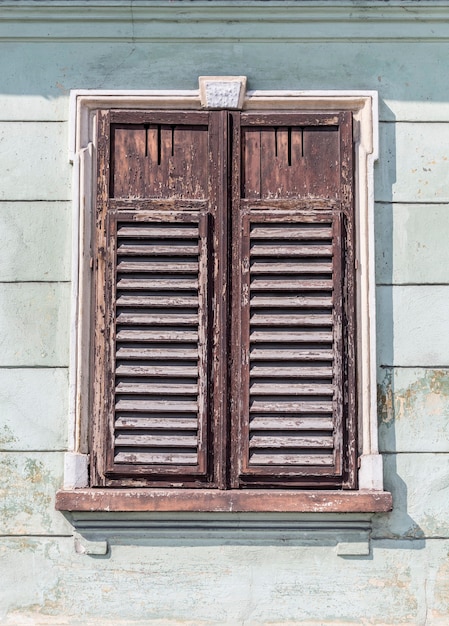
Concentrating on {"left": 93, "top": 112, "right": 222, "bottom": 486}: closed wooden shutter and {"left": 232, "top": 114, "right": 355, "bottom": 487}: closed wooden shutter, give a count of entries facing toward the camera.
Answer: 2

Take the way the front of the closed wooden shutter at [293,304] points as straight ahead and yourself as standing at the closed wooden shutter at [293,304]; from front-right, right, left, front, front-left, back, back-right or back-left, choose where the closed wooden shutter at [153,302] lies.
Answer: right

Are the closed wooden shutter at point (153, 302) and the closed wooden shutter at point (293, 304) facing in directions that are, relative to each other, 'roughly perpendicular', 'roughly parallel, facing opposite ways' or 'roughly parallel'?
roughly parallel

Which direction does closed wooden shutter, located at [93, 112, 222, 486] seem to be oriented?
toward the camera

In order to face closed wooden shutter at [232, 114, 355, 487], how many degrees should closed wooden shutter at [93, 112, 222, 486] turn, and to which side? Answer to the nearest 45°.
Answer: approximately 90° to its left

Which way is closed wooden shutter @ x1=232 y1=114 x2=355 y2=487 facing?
toward the camera
